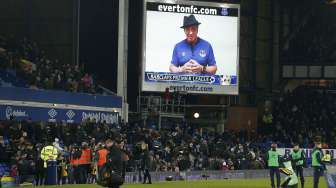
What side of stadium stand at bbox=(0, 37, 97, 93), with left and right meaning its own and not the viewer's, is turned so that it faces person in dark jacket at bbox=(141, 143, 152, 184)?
front

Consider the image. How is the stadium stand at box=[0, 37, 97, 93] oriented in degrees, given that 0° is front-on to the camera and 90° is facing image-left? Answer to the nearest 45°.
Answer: approximately 315°
